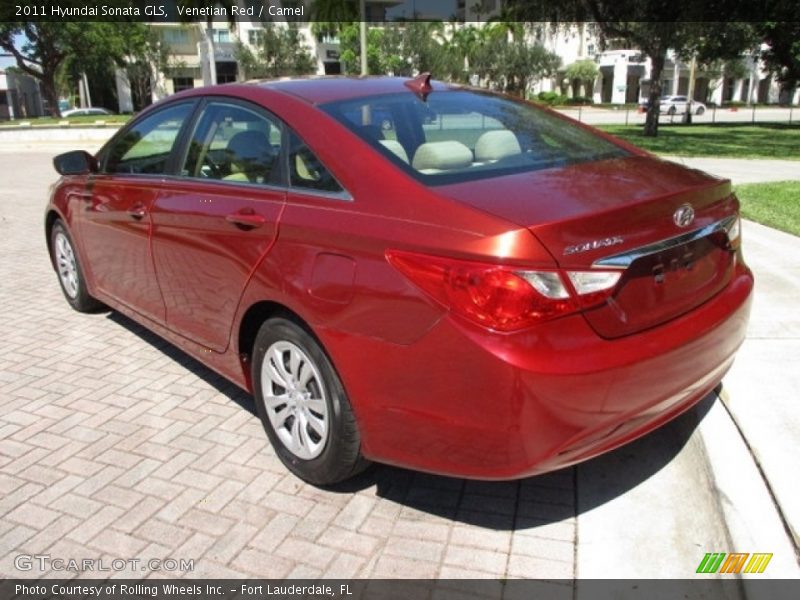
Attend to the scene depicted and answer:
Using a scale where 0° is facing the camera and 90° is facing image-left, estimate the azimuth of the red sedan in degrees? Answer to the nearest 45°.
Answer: approximately 135°
